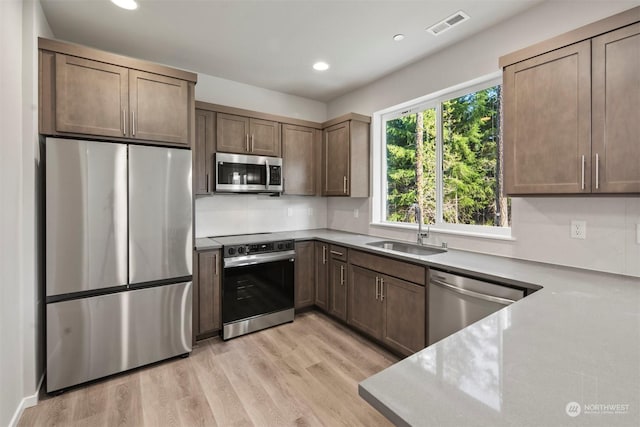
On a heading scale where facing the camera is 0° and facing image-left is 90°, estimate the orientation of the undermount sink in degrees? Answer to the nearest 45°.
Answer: approximately 45°

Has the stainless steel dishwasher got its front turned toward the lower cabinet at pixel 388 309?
no

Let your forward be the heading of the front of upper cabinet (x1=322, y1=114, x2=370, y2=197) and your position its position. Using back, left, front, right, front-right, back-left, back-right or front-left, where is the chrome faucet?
left

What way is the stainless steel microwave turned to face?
toward the camera

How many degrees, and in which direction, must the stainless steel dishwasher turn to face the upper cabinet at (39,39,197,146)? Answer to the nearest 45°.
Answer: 0° — it already faces it

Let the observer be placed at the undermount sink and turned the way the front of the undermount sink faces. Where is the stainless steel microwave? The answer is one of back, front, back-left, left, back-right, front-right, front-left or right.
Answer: front-right

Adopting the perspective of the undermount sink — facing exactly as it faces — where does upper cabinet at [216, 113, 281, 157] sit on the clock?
The upper cabinet is roughly at 1 o'clock from the undermount sink.

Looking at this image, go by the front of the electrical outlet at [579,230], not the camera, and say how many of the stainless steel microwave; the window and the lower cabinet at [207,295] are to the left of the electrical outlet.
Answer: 0

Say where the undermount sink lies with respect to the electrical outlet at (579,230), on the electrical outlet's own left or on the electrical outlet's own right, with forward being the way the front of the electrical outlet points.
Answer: on the electrical outlet's own right

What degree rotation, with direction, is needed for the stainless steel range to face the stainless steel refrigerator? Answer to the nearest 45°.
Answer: approximately 90° to its right

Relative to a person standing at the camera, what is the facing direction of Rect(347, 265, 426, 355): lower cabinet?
facing the viewer and to the left of the viewer

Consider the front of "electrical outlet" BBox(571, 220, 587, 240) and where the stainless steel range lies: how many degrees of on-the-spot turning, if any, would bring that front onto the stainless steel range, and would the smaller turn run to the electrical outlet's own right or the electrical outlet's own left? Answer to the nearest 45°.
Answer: approximately 90° to the electrical outlet's own right
